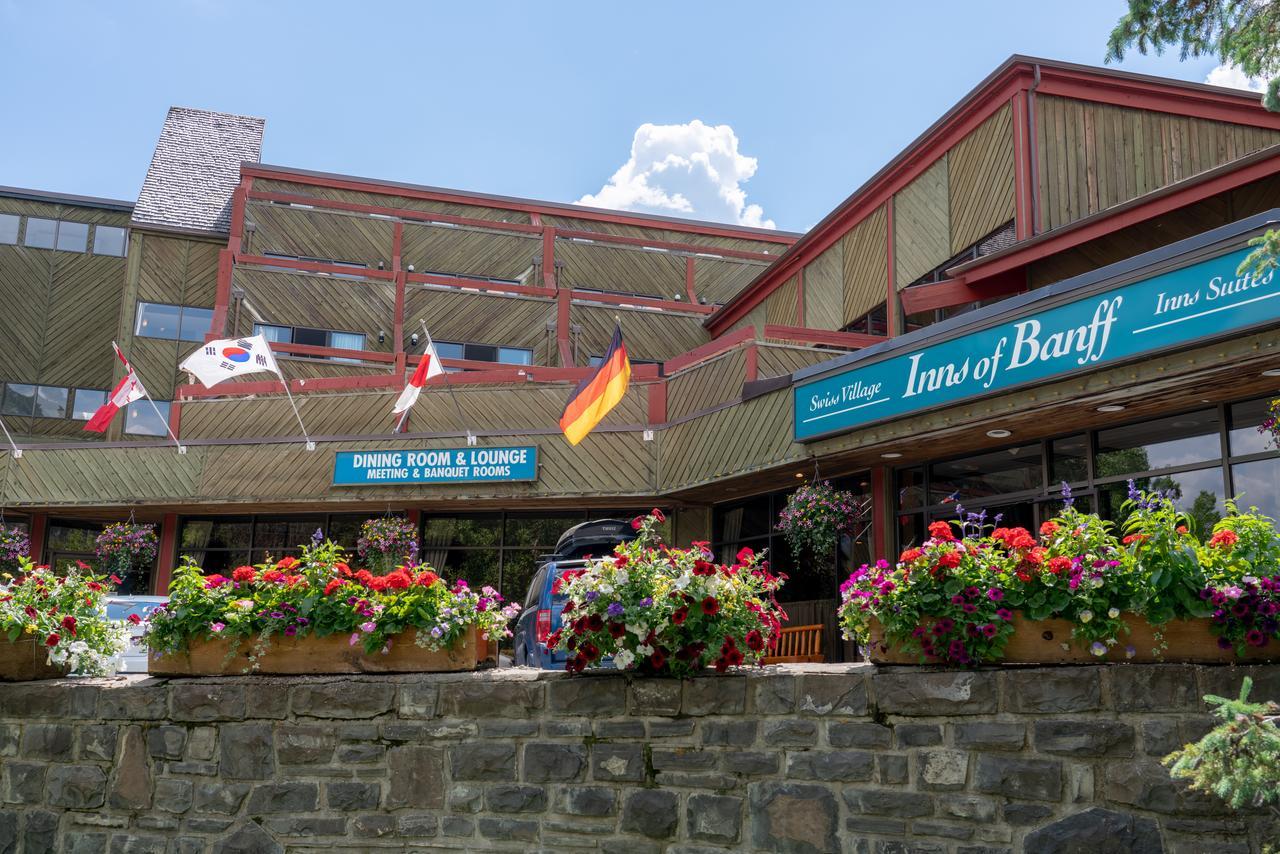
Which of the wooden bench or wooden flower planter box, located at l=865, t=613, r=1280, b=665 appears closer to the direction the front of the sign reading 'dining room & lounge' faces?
the wooden flower planter box

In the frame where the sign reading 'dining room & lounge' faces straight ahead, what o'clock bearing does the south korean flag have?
The south korean flag is roughly at 3 o'clock from the sign reading 'dining room & lounge'.

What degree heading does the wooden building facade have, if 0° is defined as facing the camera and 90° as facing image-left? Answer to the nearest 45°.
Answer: approximately 0°

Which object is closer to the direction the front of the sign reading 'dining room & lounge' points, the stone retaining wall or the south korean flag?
the stone retaining wall

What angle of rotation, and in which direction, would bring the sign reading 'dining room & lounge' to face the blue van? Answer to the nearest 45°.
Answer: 0° — it already faces it

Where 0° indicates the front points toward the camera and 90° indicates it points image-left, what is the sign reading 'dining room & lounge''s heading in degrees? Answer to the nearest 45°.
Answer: approximately 0°
